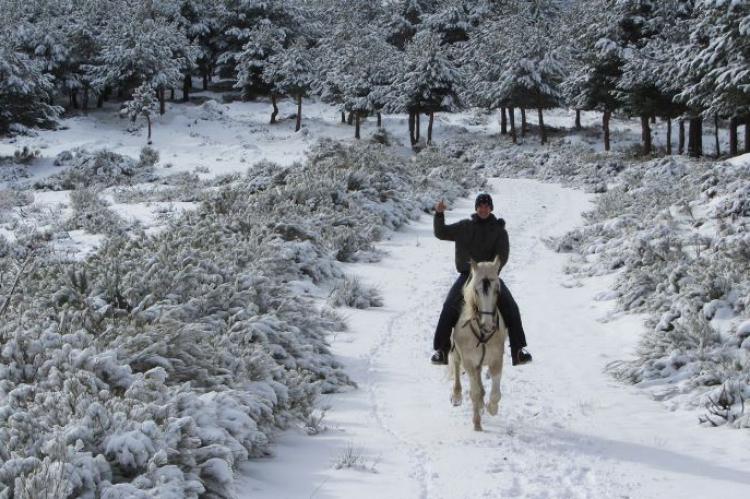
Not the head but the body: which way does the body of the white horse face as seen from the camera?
toward the camera

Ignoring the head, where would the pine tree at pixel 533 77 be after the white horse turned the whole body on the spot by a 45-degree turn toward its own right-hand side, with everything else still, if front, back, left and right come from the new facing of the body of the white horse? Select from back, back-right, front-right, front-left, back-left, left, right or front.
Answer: back-right

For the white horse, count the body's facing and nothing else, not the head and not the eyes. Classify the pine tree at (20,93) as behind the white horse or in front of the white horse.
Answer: behind

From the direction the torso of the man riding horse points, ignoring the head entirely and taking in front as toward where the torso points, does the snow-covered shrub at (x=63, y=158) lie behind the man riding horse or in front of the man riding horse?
behind

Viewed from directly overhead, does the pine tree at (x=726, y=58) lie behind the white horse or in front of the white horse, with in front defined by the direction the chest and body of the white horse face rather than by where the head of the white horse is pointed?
behind

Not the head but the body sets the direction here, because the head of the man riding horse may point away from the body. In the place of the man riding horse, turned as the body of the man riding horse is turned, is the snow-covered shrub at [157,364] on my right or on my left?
on my right

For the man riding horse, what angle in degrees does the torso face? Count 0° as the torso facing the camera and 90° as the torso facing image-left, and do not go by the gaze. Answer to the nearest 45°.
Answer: approximately 0°
